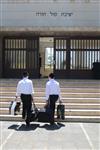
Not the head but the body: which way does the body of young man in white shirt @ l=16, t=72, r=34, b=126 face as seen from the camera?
away from the camera

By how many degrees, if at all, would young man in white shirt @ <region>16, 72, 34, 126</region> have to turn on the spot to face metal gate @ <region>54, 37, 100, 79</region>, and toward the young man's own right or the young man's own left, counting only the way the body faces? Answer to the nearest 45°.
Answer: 0° — they already face it

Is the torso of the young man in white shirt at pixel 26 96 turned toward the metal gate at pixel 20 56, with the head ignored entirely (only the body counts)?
yes
